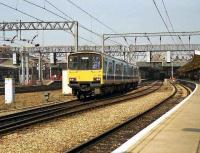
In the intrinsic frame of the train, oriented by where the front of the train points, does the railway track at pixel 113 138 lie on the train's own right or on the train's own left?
on the train's own left

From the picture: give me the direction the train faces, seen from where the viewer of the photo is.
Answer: facing the viewer and to the left of the viewer
